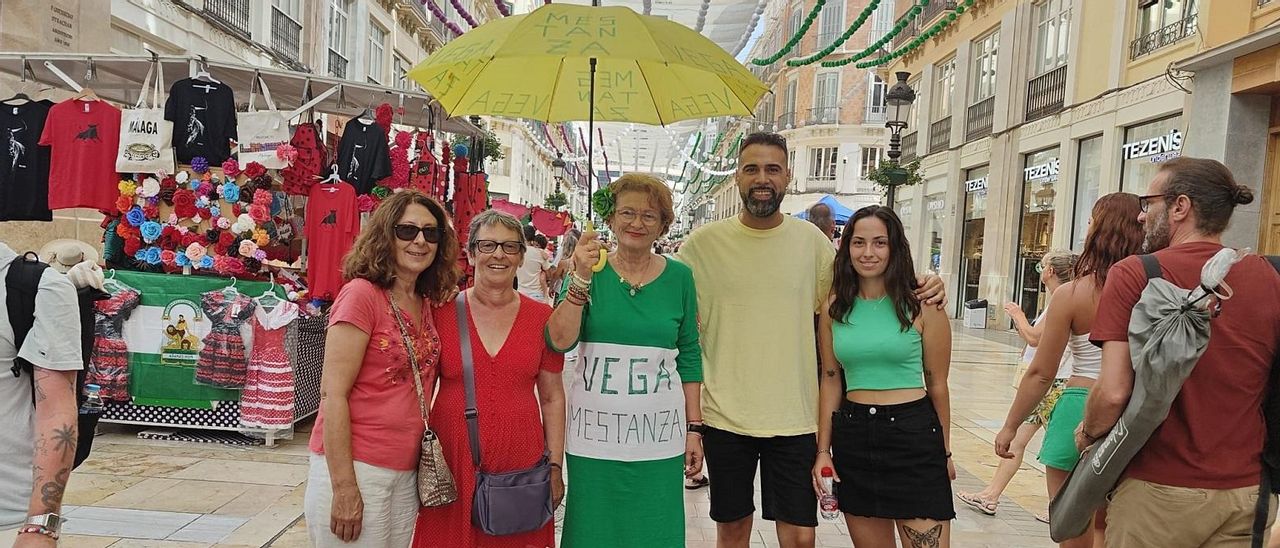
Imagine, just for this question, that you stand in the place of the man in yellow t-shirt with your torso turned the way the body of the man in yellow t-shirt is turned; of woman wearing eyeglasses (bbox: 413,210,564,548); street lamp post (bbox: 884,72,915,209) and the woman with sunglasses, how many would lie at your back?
1

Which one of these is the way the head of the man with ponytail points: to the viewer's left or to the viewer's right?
to the viewer's left

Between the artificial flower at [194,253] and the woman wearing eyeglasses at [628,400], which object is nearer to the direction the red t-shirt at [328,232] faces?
the woman wearing eyeglasses

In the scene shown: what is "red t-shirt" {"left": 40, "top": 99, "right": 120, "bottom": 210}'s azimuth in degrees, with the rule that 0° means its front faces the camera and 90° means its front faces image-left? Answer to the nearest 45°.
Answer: approximately 0°

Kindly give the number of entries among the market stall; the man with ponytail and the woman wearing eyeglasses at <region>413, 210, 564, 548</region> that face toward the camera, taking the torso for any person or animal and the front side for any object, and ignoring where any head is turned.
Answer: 2

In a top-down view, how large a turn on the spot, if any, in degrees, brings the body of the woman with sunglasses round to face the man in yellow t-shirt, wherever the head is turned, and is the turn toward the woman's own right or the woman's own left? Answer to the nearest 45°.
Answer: approximately 45° to the woman's own left

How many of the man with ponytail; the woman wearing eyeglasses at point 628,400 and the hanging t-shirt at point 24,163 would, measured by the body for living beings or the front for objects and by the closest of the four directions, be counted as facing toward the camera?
2

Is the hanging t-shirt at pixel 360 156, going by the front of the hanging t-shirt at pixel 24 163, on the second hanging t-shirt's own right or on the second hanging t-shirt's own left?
on the second hanging t-shirt's own left
